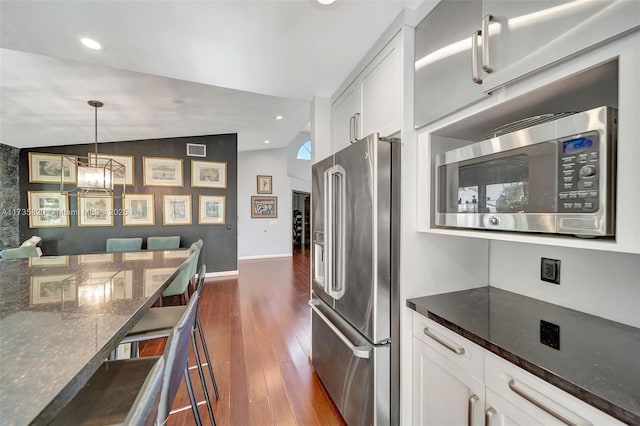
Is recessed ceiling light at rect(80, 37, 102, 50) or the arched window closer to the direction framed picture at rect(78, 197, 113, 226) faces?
the recessed ceiling light

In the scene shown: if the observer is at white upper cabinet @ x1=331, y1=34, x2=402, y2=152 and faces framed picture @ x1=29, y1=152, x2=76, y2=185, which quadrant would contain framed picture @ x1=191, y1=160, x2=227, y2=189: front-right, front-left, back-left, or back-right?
front-right

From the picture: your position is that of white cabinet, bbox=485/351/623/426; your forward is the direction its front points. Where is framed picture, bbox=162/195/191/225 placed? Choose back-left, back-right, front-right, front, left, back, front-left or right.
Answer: front-right

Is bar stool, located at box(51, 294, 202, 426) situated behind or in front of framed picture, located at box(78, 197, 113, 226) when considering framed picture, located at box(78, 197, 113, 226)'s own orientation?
in front

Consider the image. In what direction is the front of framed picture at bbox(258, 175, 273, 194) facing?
toward the camera

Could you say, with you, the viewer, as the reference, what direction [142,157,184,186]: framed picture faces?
facing the viewer

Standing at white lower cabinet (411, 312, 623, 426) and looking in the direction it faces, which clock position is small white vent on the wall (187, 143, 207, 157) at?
The small white vent on the wall is roughly at 2 o'clock from the white lower cabinet.

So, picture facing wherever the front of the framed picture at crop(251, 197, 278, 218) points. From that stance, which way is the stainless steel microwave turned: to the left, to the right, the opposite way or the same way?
to the right

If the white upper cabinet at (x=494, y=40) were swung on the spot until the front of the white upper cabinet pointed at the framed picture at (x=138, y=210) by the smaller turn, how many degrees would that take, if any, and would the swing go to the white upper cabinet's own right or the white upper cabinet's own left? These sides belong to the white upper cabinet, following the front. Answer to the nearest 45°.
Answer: approximately 45° to the white upper cabinet's own right

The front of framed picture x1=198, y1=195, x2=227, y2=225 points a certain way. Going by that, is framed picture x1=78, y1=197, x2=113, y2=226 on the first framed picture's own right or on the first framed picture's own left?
on the first framed picture's own right

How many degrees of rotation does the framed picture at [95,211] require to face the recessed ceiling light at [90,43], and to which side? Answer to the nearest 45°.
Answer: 0° — it already faces it

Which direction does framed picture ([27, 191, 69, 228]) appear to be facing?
toward the camera

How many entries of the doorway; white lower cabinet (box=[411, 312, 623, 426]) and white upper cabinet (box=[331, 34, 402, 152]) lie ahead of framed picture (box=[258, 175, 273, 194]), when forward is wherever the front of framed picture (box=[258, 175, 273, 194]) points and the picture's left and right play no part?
2

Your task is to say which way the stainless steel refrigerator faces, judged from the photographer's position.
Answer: facing the viewer and to the left of the viewer

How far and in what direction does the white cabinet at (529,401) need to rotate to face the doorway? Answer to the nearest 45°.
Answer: approximately 90° to its right

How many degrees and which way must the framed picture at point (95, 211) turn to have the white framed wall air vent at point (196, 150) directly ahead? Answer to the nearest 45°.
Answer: approximately 45° to its left
